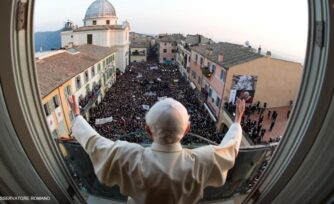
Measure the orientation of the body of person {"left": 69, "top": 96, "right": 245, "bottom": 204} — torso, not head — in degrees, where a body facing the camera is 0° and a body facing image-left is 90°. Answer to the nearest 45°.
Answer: approximately 180°

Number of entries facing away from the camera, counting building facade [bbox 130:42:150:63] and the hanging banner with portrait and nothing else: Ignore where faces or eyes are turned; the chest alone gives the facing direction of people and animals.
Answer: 0

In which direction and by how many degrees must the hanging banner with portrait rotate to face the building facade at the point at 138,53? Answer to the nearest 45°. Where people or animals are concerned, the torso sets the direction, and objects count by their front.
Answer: approximately 135° to its right

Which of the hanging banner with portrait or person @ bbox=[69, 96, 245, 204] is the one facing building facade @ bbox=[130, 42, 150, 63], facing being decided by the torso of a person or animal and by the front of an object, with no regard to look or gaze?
the person

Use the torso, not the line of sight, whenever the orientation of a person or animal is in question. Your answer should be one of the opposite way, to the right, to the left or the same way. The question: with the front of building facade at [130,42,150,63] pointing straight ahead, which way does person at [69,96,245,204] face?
the opposite way

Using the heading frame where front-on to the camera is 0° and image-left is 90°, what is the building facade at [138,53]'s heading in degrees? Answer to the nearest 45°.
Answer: approximately 0°

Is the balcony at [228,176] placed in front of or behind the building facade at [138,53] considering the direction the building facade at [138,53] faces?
in front

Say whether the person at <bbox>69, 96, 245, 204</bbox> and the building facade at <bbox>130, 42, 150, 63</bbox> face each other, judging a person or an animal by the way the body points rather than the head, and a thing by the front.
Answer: yes

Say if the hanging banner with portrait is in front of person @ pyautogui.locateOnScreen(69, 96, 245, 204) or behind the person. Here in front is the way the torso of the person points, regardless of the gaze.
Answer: in front
